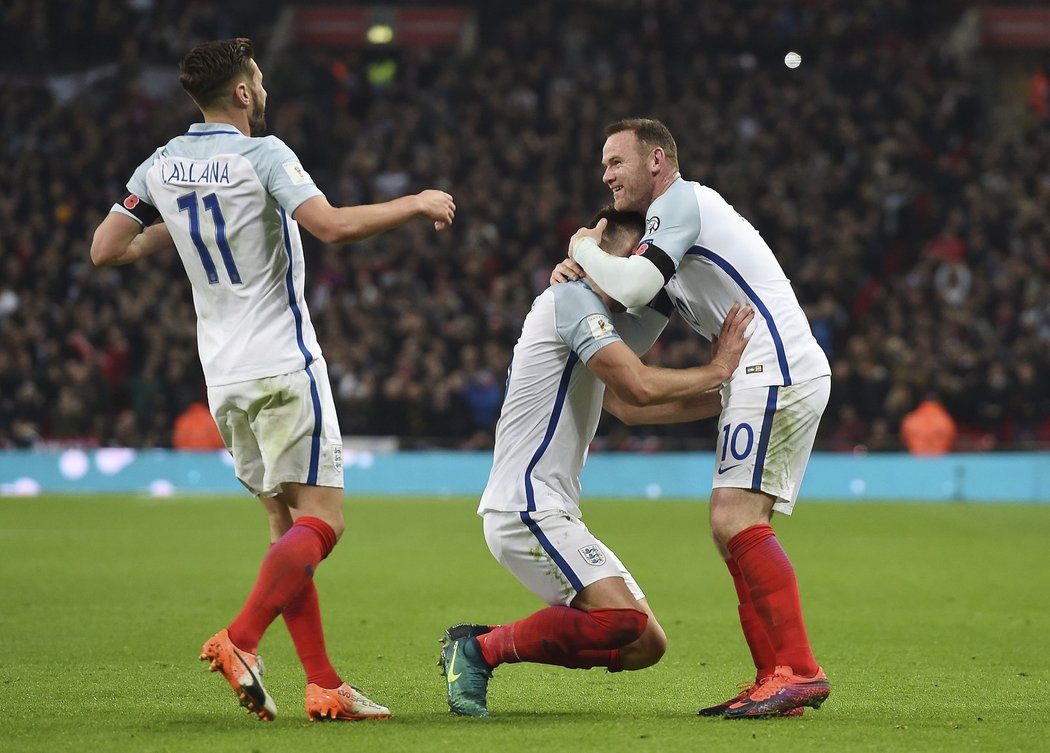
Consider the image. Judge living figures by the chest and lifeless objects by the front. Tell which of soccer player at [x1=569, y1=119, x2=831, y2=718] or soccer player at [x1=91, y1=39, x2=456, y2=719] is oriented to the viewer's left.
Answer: soccer player at [x1=569, y1=119, x2=831, y2=718]

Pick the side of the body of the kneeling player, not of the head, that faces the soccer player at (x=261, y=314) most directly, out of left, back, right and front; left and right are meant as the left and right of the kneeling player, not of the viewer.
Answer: back

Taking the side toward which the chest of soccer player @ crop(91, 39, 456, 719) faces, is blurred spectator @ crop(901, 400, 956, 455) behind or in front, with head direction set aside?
in front

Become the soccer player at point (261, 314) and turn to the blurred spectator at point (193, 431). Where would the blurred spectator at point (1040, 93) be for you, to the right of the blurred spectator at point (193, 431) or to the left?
right

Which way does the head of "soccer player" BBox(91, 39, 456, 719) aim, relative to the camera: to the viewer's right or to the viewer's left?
to the viewer's right

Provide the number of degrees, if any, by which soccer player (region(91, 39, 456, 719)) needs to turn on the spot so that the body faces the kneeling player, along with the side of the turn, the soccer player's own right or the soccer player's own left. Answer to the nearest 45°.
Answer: approximately 45° to the soccer player's own right

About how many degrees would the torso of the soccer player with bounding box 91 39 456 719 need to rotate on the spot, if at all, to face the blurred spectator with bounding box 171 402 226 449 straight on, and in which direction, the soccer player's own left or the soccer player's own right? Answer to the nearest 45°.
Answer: approximately 45° to the soccer player's own left

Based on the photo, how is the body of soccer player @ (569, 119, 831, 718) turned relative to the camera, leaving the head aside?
to the viewer's left

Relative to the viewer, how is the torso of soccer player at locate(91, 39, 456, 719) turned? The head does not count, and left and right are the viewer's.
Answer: facing away from the viewer and to the right of the viewer

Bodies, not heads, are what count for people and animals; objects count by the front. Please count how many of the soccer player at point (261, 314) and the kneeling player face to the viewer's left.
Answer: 0

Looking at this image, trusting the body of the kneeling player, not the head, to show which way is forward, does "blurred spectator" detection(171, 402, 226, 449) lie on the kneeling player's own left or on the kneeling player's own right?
on the kneeling player's own left

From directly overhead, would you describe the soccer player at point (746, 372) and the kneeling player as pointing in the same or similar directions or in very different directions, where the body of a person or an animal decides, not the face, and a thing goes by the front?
very different directions

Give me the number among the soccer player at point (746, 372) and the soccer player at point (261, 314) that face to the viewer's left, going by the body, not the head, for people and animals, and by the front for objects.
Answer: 1
